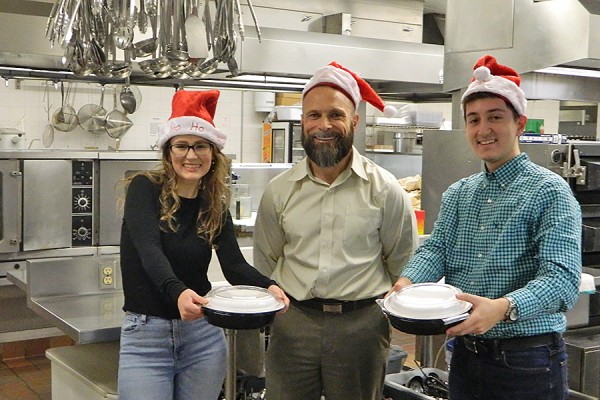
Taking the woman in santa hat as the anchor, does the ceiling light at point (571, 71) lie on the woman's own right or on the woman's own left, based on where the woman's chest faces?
on the woman's own left

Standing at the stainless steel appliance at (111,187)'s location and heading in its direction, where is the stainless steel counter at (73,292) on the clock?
The stainless steel counter is roughly at 12 o'clock from the stainless steel appliance.

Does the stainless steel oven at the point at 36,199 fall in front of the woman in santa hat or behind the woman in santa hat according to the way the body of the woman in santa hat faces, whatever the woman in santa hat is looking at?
behind

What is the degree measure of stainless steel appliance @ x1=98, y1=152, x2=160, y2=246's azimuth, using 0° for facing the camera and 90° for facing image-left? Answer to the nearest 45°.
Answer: approximately 0°

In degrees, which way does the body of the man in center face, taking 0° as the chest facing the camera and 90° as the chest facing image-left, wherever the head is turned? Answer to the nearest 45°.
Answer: approximately 0°

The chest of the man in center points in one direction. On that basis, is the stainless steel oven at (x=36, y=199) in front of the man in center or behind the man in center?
behind

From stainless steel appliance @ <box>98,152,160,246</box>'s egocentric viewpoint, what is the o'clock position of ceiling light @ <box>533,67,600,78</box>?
The ceiling light is roughly at 10 o'clock from the stainless steel appliance.

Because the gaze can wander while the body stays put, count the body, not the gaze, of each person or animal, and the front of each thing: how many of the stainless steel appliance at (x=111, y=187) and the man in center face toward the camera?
2

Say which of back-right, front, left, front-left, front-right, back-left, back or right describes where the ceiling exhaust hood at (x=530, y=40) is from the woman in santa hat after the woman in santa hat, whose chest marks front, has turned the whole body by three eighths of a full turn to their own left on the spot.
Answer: front-right

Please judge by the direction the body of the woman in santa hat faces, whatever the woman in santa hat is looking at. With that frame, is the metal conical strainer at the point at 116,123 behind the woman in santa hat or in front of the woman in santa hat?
behind

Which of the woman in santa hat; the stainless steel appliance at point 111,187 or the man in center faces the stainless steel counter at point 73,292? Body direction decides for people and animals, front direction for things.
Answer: the stainless steel appliance

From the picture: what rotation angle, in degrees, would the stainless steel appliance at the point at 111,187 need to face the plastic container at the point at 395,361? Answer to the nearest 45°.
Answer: approximately 45° to its left

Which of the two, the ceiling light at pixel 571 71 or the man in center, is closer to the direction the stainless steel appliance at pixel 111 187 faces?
the man in center

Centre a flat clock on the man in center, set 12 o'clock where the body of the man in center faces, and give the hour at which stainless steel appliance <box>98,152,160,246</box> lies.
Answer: The stainless steel appliance is roughly at 5 o'clock from the man in center.

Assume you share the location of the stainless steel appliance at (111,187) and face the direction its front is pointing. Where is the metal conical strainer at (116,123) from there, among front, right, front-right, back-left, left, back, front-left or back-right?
back
